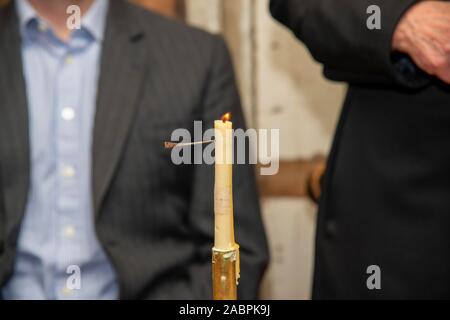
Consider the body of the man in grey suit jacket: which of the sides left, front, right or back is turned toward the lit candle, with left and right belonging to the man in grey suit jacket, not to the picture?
front

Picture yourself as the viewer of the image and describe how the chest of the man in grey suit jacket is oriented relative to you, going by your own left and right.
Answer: facing the viewer

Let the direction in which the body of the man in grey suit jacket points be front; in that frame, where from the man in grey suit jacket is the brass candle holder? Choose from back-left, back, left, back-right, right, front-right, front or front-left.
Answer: front
